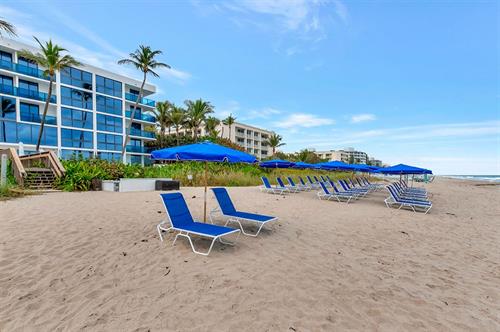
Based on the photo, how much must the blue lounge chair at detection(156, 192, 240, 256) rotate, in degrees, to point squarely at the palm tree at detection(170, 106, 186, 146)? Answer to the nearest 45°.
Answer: approximately 135° to its left

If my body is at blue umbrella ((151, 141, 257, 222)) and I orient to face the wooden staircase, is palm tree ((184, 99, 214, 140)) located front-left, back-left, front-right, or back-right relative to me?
front-right

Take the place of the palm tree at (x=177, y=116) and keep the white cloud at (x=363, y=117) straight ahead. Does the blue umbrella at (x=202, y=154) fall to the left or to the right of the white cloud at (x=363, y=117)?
right

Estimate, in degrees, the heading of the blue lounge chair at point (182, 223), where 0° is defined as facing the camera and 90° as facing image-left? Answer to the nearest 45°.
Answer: approximately 315°

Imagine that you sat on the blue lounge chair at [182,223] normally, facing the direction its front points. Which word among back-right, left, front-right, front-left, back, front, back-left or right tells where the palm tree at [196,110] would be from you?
back-left

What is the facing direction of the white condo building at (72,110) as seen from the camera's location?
facing the viewer and to the right of the viewer

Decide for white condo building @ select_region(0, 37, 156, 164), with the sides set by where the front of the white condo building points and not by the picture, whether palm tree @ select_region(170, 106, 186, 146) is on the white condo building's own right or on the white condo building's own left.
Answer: on the white condo building's own left

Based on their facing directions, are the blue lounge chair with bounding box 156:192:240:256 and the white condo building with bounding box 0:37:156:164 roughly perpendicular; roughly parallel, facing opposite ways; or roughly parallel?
roughly parallel

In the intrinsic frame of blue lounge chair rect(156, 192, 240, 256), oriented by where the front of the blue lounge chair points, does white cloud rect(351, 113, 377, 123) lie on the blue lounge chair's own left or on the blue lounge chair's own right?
on the blue lounge chair's own left
